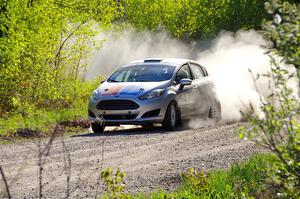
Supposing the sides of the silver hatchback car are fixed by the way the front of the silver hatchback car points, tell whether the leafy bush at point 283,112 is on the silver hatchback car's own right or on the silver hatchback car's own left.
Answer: on the silver hatchback car's own left

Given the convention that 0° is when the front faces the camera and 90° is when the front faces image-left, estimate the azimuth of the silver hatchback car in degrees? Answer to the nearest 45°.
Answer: approximately 45°
